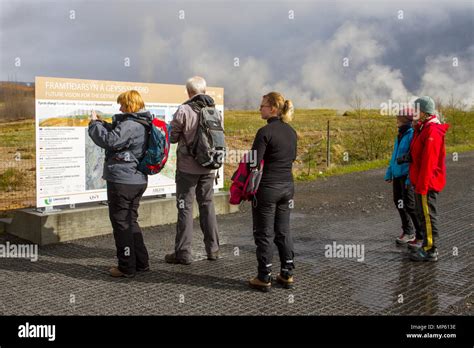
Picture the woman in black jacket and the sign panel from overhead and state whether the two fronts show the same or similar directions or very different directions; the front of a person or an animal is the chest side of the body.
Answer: very different directions

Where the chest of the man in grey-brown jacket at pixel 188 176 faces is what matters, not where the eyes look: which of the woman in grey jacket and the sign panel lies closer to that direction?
the sign panel

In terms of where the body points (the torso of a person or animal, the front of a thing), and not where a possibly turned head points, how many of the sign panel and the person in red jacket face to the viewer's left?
1

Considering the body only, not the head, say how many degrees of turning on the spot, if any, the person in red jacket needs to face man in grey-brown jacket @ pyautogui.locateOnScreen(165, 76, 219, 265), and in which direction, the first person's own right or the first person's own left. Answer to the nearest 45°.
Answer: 0° — they already face them

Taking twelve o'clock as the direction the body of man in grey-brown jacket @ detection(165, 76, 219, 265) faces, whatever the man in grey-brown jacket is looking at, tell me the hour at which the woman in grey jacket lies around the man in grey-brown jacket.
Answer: The woman in grey jacket is roughly at 9 o'clock from the man in grey-brown jacket.

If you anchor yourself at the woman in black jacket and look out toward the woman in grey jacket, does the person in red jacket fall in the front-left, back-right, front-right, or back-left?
back-right

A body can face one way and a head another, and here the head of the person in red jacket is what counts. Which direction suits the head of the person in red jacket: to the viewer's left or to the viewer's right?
to the viewer's left

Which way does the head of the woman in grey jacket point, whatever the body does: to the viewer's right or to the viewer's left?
to the viewer's left

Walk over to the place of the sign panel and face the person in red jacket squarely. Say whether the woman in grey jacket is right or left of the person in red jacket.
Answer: right

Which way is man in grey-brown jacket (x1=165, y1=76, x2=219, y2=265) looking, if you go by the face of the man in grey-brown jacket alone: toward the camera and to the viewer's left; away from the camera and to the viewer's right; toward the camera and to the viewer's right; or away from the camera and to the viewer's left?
away from the camera and to the viewer's left

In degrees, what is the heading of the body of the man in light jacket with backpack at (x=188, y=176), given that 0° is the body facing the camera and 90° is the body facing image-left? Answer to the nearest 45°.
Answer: approximately 135°

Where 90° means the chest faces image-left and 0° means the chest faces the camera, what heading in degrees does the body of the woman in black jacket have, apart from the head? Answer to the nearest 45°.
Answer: approximately 135°

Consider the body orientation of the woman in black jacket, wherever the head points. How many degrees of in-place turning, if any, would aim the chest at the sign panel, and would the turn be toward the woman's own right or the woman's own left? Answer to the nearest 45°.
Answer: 0° — they already face it
